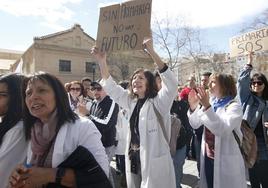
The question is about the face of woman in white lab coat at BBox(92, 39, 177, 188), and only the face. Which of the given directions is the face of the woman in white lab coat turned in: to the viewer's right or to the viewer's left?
to the viewer's left

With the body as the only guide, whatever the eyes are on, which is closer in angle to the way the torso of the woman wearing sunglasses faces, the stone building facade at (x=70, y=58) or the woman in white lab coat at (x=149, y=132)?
the woman in white lab coat

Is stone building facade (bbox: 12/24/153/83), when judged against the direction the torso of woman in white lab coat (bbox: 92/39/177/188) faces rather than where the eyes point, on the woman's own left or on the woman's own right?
on the woman's own right

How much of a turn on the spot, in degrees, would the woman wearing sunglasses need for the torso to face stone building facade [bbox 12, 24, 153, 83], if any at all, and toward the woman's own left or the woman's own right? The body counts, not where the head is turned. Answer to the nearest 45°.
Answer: approximately 135° to the woman's own right

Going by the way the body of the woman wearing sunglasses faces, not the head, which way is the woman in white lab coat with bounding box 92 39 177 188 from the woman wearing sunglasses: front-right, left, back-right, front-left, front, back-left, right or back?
front-right

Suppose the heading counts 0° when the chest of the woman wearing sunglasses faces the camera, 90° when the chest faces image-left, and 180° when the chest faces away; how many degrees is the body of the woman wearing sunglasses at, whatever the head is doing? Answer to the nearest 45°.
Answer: approximately 0°

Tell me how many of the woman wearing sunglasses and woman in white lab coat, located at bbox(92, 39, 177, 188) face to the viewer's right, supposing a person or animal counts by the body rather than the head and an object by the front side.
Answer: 0

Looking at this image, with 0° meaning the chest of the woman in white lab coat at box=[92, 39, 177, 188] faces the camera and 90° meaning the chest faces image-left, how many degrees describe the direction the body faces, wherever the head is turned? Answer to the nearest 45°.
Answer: approximately 45°
